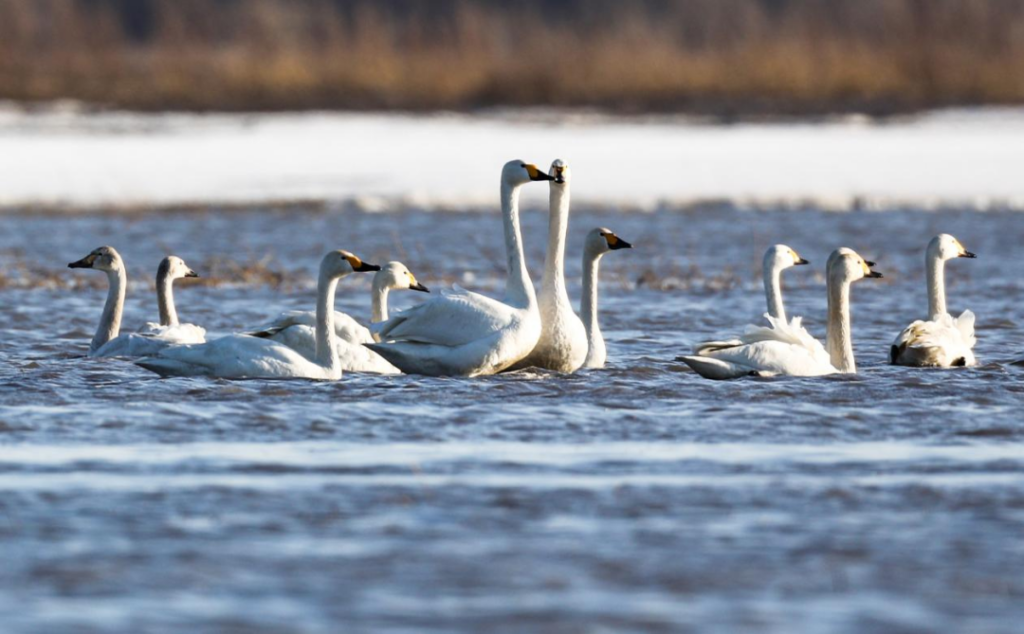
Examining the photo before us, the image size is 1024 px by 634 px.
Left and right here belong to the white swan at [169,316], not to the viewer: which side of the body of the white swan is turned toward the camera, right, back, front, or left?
right

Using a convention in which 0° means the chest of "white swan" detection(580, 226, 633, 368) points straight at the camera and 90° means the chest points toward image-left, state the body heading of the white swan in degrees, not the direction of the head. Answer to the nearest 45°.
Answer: approximately 270°

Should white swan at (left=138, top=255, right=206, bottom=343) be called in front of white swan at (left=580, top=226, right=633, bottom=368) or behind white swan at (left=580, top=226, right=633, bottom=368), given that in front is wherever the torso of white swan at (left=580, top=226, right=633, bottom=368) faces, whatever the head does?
behind

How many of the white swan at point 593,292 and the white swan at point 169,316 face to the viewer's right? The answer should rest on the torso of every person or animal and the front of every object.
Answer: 2

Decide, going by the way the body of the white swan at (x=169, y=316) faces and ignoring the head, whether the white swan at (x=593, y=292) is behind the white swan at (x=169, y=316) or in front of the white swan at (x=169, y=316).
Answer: in front
